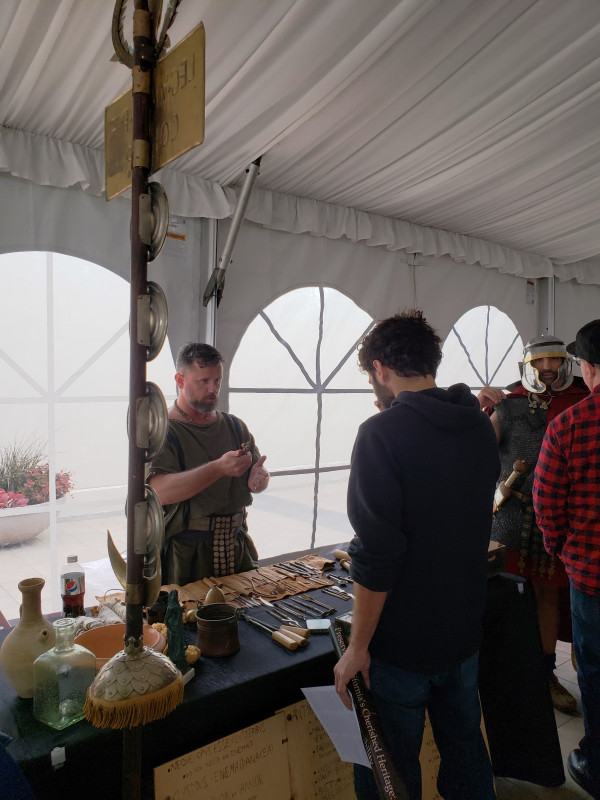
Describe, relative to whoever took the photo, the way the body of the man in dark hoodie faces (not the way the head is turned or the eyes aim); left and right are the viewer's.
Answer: facing away from the viewer and to the left of the viewer

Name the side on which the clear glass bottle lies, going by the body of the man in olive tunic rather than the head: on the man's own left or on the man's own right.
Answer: on the man's own right

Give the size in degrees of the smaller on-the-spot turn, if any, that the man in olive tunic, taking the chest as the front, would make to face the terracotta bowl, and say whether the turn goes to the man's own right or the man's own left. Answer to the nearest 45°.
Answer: approximately 45° to the man's own right

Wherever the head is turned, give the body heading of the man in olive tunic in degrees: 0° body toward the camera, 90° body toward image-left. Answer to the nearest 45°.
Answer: approximately 315°

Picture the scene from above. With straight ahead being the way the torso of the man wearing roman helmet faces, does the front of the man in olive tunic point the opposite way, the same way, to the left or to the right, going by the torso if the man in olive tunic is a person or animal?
to the left

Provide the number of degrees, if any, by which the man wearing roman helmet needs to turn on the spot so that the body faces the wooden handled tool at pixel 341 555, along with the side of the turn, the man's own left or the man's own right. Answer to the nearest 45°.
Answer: approximately 45° to the man's own right

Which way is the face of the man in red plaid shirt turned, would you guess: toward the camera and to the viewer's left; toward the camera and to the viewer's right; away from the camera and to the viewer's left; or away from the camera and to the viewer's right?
away from the camera and to the viewer's left
